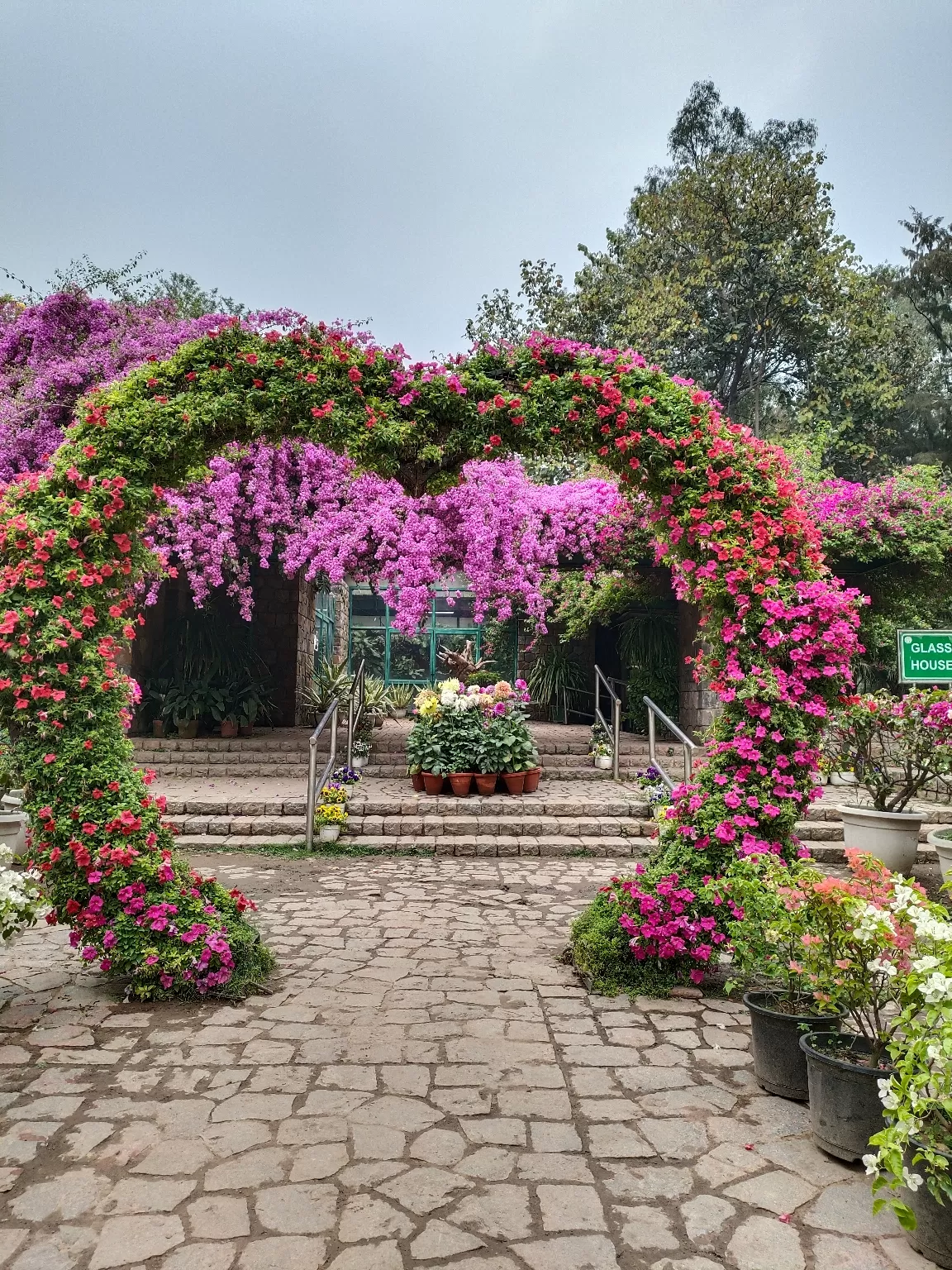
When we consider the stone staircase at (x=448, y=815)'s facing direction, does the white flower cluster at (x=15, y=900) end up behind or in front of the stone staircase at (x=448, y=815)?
in front

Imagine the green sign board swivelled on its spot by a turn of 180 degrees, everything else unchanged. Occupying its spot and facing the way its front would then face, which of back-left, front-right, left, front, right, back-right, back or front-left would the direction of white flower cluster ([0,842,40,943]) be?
back-left

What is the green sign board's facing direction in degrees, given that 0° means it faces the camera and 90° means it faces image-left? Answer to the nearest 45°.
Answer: approximately 0°

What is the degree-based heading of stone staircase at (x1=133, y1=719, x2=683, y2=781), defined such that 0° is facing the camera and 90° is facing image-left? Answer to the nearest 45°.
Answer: approximately 0°

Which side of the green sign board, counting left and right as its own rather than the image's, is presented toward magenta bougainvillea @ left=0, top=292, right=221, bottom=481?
right

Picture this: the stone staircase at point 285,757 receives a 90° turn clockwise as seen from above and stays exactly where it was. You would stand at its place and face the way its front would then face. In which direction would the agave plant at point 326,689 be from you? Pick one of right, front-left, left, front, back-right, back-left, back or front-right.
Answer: right

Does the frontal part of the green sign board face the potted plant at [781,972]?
yes

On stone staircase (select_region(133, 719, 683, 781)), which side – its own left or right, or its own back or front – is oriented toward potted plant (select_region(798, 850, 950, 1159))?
front

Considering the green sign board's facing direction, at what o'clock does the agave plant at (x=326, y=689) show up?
The agave plant is roughly at 4 o'clock from the green sign board.
